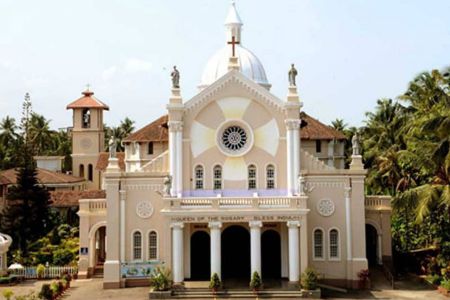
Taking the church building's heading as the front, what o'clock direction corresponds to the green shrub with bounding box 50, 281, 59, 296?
The green shrub is roughly at 2 o'clock from the church building.

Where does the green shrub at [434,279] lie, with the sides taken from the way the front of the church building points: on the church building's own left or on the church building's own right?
on the church building's own left

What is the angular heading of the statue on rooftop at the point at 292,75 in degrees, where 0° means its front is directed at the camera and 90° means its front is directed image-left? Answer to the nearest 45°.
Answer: approximately 0°

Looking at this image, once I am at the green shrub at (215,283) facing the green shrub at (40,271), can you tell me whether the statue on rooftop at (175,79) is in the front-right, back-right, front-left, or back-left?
front-right

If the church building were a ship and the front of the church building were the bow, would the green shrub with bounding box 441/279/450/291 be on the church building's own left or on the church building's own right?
on the church building's own left

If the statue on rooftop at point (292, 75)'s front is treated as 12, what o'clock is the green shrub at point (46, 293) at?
The green shrub is roughly at 2 o'clock from the statue on rooftop.

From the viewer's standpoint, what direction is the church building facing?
toward the camera
